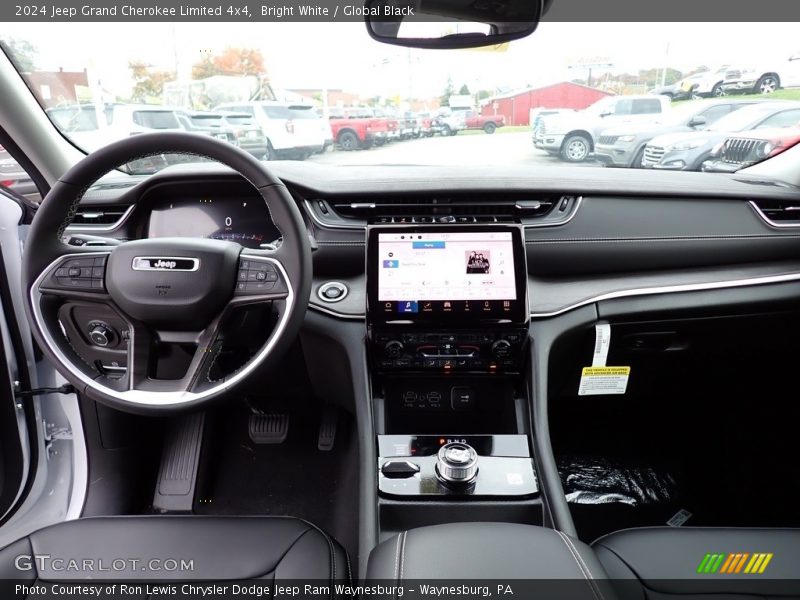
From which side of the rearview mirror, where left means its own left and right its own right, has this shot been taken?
front

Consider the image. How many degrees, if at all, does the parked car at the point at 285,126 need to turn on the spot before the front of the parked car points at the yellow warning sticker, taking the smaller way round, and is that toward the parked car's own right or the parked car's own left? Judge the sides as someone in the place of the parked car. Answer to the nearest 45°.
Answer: approximately 180°

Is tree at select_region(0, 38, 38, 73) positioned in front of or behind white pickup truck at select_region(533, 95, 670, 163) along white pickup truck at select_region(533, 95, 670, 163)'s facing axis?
in front

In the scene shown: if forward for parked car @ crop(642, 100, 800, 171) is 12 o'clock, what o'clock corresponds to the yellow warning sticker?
The yellow warning sticker is roughly at 11 o'clock from the parked car.

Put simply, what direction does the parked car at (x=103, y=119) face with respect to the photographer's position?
facing away from the viewer and to the left of the viewer

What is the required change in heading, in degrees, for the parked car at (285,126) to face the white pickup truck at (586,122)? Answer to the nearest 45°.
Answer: approximately 135° to its right

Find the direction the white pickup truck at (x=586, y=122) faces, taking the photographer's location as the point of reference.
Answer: facing to the left of the viewer

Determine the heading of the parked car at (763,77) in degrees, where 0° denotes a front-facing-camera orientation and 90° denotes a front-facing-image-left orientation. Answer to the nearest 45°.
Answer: approximately 45°

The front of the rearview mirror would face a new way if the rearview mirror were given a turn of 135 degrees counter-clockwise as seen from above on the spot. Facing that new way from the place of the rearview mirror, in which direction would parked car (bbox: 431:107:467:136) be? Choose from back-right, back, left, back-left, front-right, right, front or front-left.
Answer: front-left

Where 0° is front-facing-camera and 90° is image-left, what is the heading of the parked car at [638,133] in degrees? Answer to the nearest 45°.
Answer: approximately 45°
